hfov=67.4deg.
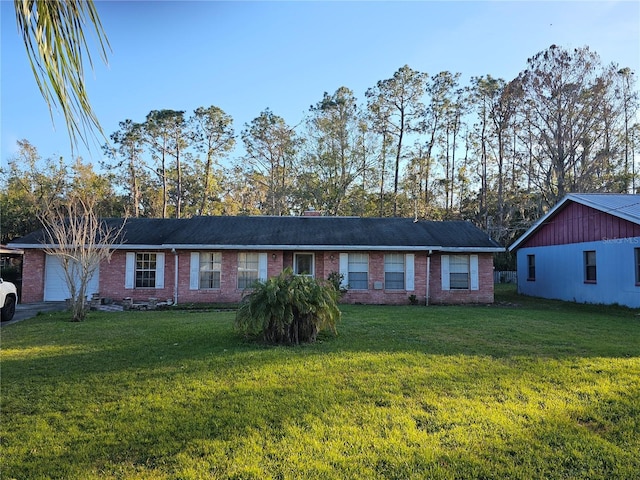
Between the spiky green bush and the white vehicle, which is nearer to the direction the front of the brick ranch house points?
the spiky green bush

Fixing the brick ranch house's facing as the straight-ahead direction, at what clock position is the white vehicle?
The white vehicle is roughly at 2 o'clock from the brick ranch house.

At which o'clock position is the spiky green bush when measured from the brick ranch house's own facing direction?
The spiky green bush is roughly at 12 o'clock from the brick ranch house.

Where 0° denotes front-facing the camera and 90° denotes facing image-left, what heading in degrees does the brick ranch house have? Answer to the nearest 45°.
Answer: approximately 0°
